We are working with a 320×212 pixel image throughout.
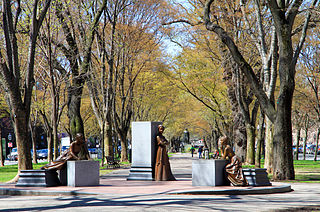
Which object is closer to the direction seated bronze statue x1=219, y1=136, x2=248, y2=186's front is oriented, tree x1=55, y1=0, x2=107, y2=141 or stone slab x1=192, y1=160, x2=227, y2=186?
the stone slab

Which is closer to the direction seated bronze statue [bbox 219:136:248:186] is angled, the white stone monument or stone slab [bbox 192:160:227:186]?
the stone slab

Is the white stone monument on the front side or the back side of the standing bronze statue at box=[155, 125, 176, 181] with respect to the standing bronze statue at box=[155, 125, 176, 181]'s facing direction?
on the back side

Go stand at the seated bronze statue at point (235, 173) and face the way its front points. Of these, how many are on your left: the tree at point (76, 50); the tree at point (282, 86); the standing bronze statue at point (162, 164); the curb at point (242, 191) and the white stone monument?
1

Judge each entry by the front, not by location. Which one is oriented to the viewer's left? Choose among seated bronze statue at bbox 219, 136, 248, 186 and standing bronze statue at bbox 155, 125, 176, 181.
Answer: the seated bronze statue

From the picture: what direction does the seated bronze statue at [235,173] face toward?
to the viewer's left

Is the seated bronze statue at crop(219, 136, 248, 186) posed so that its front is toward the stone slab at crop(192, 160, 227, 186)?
yes

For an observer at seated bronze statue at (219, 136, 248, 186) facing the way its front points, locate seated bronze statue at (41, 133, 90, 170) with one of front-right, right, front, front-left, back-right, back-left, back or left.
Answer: front

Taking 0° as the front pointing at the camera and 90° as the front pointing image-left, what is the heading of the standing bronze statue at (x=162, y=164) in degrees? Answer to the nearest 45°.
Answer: approximately 315°

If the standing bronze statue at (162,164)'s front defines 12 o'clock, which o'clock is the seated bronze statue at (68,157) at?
The seated bronze statue is roughly at 3 o'clock from the standing bronze statue.

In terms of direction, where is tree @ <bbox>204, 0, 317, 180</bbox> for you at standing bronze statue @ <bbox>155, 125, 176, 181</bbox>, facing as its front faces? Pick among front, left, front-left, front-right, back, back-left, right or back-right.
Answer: front-left

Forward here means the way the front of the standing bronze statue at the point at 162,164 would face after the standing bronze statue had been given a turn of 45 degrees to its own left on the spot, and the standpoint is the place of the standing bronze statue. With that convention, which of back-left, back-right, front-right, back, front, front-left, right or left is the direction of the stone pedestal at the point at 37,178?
back-right
